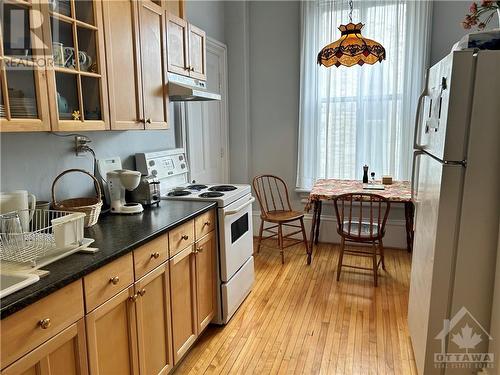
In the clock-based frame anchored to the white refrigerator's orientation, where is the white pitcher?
The white pitcher is roughly at 11 o'clock from the white refrigerator.

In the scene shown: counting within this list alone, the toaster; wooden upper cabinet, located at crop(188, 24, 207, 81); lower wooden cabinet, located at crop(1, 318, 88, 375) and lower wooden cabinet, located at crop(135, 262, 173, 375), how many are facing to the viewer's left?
0

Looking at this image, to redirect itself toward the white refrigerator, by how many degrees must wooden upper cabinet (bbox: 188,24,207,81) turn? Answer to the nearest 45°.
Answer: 0° — it already faces it

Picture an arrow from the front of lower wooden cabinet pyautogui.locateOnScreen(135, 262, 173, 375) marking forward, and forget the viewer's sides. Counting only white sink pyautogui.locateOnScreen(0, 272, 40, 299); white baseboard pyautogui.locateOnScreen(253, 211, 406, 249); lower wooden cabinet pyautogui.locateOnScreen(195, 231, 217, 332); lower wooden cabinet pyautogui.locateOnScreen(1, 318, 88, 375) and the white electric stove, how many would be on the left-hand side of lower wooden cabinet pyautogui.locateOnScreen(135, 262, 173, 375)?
3

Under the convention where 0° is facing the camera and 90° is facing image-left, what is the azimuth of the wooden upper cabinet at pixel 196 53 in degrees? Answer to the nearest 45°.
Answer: approximately 315°

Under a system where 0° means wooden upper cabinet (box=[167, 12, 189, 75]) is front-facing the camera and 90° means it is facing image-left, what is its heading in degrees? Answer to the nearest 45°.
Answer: approximately 315°

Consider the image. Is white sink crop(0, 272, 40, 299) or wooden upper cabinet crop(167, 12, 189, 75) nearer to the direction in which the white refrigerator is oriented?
the wooden upper cabinet

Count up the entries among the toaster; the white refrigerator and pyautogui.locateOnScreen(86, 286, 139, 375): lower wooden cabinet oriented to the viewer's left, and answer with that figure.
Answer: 1

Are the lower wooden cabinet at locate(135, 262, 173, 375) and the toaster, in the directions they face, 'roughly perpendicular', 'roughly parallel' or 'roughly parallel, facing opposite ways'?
roughly parallel

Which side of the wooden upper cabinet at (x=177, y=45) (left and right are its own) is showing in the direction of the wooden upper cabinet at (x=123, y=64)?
right

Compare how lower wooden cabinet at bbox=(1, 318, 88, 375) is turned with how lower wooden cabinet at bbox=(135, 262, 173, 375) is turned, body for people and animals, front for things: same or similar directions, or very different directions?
same or similar directions

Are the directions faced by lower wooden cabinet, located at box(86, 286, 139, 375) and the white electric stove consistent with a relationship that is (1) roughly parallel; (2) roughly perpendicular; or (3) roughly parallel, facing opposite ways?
roughly parallel

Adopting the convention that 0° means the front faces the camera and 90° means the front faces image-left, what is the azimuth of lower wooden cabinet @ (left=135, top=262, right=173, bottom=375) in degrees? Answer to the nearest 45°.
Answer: approximately 315°

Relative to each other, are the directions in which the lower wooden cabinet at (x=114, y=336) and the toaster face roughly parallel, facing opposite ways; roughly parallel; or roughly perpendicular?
roughly parallel

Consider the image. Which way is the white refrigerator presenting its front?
to the viewer's left
